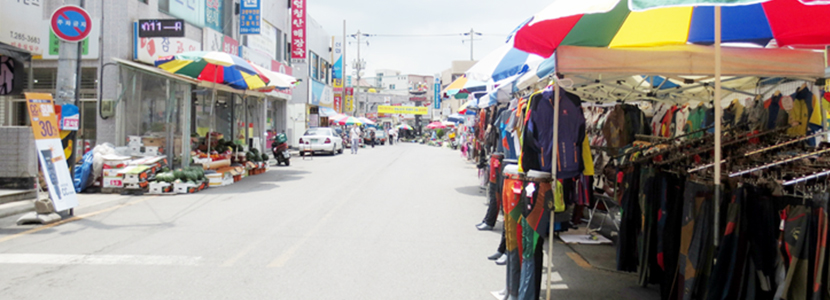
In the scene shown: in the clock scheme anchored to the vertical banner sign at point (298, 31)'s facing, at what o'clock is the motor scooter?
The motor scooter is roughly at 12 o'clock from the vertical banner sign.

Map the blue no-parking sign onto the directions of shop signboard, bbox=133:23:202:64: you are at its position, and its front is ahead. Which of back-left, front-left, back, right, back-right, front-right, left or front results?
front-right

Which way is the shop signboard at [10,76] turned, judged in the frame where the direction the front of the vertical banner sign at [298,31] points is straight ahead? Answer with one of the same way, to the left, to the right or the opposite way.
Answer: the same way

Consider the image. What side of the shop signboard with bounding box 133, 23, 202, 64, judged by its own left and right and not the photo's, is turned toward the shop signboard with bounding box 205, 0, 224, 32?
left

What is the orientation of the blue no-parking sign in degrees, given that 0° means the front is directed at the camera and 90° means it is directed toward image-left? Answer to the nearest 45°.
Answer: approximately 0°

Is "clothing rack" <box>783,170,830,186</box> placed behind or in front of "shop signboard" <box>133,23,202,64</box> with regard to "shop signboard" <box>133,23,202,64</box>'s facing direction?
in front

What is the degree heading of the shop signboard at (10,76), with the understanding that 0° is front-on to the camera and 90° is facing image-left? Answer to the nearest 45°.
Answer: approximately 315°
